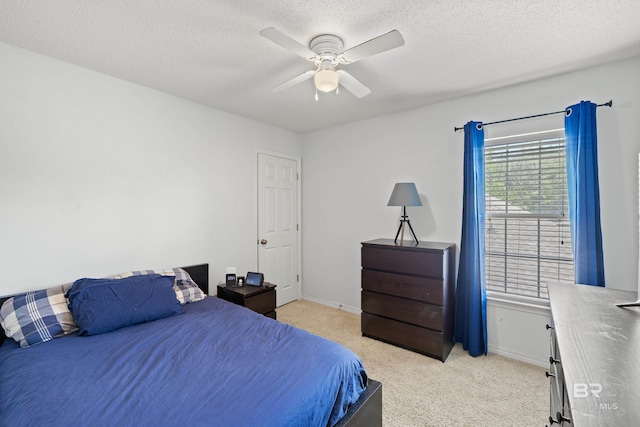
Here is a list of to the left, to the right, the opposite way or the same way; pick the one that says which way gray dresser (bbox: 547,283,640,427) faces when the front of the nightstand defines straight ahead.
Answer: the opposite way

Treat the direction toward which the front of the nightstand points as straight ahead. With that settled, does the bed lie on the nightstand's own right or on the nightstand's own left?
on the nightstand's own right

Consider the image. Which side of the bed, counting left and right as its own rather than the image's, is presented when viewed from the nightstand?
left

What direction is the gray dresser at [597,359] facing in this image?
to the viewer's left

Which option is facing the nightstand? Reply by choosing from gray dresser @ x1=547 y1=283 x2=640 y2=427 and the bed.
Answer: the gray dresser

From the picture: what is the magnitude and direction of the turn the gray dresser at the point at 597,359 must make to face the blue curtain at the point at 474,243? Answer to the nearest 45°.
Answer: approximately 45° to its right

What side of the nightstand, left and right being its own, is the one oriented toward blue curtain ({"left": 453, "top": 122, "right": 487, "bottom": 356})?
front

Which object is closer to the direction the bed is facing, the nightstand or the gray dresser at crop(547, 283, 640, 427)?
the gray dresser

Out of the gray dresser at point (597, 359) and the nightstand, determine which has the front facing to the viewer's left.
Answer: the gray dresser

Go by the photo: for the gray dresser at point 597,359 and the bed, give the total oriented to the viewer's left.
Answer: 1

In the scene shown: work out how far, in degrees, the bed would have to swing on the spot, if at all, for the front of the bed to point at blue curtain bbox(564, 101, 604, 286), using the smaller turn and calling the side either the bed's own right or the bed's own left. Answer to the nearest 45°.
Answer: approximately 45° to the bed's own left

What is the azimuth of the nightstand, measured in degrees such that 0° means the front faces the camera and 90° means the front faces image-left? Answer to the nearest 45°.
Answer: approximately 315°

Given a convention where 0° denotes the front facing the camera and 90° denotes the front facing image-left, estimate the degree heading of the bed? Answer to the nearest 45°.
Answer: approximately 315°

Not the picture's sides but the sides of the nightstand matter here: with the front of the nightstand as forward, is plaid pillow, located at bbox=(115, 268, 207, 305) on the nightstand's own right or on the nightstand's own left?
on the nightstand's own right
